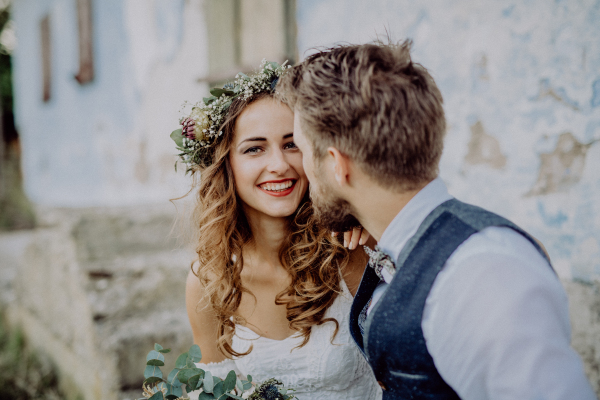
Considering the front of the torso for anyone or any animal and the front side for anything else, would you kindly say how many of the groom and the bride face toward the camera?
1

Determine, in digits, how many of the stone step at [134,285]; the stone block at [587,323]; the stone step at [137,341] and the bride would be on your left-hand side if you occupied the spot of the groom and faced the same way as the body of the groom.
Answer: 0

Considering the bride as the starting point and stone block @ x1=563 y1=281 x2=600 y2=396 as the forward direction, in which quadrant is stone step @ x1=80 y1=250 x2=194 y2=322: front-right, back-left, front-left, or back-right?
front-left

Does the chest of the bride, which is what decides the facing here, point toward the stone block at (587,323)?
no

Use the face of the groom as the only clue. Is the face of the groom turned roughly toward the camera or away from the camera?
away from the camera

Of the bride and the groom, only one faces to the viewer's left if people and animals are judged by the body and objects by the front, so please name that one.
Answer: the groom

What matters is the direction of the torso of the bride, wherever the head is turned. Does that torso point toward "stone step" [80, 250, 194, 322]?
no

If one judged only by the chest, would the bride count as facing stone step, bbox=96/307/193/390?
no

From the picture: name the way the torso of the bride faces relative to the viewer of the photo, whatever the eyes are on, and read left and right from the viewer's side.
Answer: facing the viewer

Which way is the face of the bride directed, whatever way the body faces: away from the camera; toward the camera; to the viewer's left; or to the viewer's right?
toward the camera

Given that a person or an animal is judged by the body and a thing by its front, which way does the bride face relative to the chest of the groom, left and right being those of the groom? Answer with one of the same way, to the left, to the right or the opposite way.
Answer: to the left

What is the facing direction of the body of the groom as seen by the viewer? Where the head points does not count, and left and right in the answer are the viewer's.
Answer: facing to the left of the viewer

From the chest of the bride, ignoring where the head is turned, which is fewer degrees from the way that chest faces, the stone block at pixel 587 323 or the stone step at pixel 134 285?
the stone block
